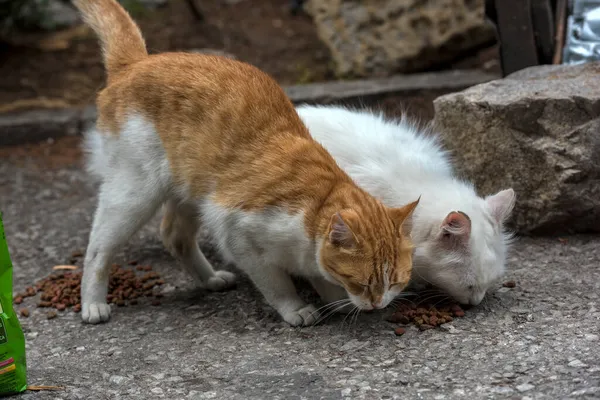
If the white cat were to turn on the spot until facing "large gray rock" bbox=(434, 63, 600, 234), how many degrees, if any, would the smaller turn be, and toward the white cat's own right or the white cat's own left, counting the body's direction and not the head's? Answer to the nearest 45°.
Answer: approximately 90° to the white cat's own left

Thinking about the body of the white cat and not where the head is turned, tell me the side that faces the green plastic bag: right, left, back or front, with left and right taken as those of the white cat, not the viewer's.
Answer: right

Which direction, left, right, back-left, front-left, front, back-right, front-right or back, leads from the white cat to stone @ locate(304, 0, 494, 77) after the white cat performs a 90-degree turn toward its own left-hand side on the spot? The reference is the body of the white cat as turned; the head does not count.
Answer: front-left

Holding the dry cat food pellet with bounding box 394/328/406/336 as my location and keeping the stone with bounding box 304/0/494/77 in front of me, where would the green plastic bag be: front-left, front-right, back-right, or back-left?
back-left

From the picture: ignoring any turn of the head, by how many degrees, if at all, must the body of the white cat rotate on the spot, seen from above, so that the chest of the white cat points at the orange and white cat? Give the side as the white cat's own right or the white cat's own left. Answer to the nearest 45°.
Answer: approximately 135° to the white cat's own right

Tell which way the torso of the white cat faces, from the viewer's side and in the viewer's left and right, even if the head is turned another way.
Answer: facing the viewer and to the right of the viewer

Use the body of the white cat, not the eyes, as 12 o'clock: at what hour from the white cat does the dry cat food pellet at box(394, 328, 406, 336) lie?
The dry cat food pellet is roughly at 2 o'clock from the white cat.

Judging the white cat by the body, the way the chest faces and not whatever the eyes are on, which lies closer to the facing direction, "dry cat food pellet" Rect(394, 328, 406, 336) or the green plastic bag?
the dry cat food pellet

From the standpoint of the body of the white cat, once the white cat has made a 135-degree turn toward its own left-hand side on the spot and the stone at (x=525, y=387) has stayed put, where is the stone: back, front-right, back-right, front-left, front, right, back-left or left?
back
